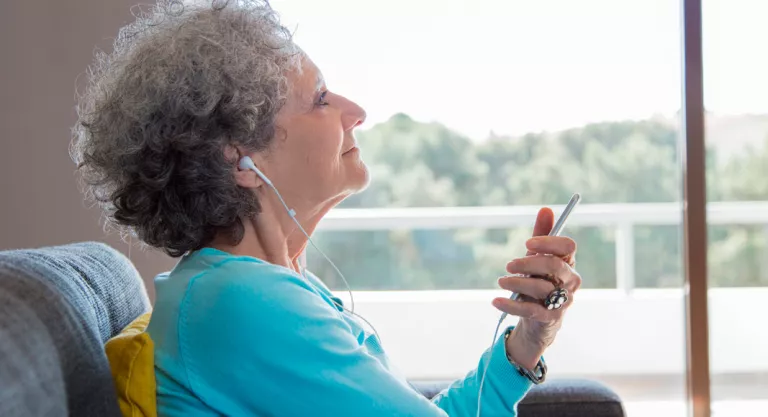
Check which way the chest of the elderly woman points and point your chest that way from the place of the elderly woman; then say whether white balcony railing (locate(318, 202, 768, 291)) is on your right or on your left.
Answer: on your left

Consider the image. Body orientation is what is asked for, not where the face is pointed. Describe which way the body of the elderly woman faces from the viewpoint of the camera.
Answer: to the viewer's right

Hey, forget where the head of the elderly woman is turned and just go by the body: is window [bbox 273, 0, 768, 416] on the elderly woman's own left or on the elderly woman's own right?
on the elderly woman's own left

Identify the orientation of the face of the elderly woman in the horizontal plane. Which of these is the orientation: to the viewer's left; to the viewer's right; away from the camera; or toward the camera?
to the viewer's right

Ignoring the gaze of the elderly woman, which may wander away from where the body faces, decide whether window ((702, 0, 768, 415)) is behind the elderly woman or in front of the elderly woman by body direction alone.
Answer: in front
